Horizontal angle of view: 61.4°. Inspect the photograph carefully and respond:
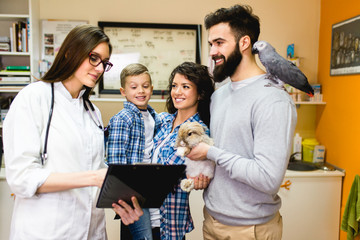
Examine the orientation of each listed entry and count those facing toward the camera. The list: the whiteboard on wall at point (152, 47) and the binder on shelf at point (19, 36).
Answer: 2

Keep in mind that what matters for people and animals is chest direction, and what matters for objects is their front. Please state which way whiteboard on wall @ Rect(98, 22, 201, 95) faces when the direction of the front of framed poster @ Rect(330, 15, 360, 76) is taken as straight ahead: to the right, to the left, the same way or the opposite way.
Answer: to the left

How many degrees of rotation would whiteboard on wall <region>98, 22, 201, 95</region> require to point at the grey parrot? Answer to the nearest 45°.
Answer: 0° — it already faces it

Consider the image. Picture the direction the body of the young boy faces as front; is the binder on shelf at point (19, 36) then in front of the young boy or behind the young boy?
behind

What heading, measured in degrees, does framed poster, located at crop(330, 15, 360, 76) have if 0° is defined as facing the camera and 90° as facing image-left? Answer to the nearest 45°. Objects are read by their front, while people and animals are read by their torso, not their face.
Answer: approximately 45°

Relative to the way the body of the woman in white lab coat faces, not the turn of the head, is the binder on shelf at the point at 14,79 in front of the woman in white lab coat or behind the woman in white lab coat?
behind

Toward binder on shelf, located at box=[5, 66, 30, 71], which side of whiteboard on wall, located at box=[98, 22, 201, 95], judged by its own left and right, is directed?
right

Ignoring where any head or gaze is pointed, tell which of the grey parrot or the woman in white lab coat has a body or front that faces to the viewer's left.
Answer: the grey parrot
